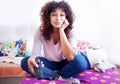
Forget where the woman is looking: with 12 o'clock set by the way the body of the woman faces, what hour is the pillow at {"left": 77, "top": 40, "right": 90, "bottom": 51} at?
The pillow is roughly at 7 o'clock from the woman.

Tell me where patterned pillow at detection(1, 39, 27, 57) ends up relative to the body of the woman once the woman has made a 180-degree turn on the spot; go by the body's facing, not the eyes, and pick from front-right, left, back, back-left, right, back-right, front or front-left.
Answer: front-left

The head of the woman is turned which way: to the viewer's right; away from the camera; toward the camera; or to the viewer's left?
toward the camera

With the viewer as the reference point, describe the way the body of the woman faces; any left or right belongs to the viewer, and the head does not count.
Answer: facing the viewer

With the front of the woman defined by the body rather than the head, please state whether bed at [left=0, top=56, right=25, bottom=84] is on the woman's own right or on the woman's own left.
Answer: on the woman's own right
